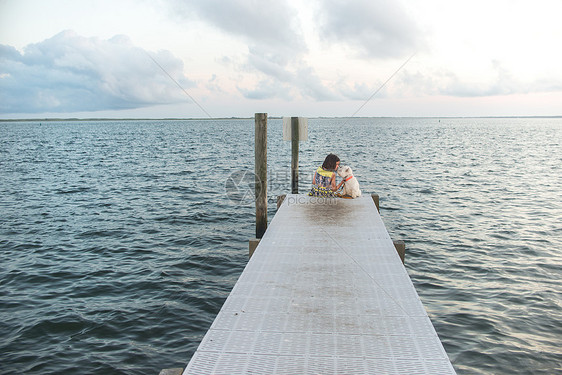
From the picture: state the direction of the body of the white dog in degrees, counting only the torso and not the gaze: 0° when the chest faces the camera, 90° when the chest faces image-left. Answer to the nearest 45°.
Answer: approximately 90°

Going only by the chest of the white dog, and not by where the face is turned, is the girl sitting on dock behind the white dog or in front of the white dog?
in front

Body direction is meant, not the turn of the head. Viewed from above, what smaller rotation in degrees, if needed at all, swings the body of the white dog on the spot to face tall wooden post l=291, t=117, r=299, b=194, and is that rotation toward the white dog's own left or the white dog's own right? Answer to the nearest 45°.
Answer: approximately 45° to the white dog's own right

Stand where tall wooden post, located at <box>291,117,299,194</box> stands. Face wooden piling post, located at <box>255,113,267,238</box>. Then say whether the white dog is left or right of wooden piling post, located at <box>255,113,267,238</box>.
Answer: left
